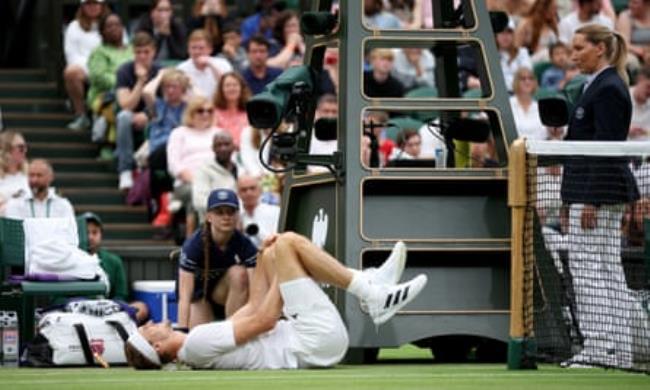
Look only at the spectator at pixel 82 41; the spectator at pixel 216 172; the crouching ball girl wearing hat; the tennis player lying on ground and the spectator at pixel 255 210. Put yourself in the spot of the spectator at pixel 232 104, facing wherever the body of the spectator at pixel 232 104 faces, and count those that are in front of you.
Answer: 4

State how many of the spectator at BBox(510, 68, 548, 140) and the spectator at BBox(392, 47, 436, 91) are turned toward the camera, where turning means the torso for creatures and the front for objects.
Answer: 2

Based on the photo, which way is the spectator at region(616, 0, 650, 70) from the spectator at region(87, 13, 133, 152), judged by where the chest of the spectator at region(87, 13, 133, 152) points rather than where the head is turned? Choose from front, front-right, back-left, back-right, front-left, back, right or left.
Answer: front-left

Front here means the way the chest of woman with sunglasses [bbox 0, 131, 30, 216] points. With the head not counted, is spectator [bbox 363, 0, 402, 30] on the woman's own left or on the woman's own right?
on the woman's own left

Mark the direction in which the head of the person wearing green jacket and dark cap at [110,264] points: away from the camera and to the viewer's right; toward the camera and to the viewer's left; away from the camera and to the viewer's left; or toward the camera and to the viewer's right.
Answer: toward the camera and to the viewer's right

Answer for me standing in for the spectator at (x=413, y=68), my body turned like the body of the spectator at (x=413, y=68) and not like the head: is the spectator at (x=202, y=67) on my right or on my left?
on my right
